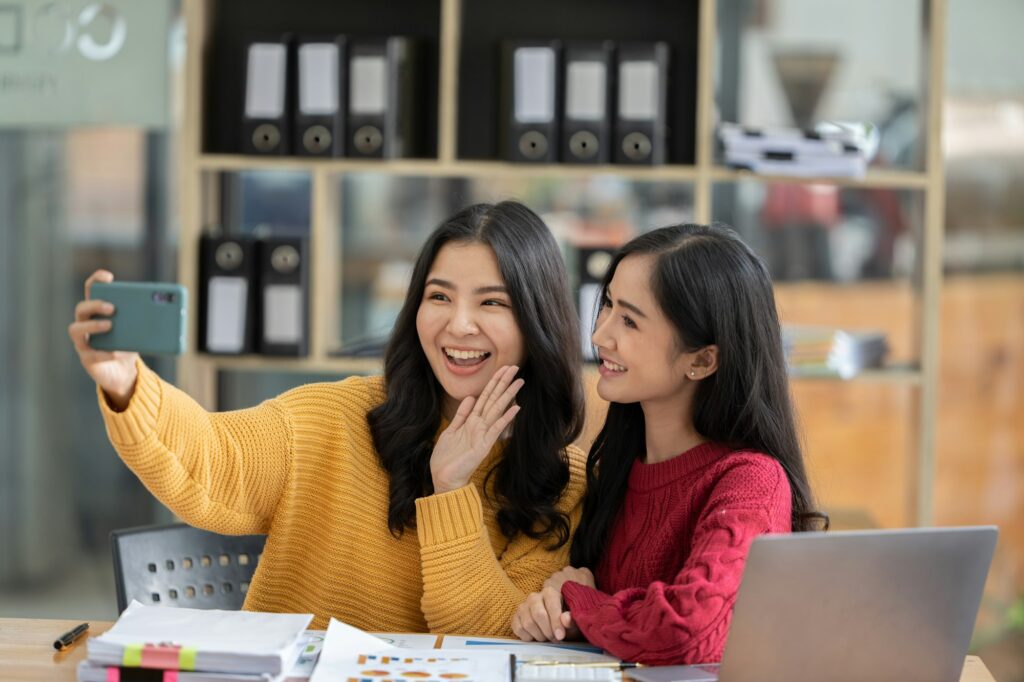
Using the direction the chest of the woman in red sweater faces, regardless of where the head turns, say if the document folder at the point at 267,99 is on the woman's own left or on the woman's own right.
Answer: on the woman's own right

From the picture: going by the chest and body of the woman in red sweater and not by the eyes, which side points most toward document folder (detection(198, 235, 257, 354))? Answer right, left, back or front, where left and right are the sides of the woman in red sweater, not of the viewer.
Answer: right

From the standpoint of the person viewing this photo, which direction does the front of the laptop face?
facing away from the viewer and to the left of the viewer
